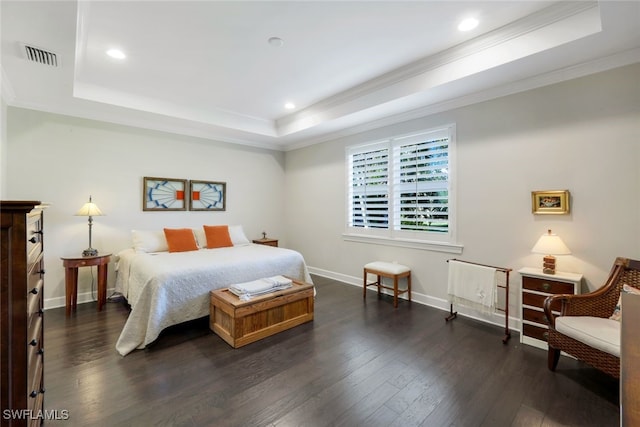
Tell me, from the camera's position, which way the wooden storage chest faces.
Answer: facing the viewer and to the right of the viewer

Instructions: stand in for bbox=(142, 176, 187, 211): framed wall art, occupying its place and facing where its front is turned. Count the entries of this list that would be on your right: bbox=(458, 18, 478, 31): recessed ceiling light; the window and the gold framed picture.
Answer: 0

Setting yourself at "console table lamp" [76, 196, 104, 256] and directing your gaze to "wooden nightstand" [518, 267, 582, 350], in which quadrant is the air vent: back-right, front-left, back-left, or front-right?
front-right

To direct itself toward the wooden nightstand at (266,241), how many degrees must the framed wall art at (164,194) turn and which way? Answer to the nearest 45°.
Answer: approximately 90° to its left

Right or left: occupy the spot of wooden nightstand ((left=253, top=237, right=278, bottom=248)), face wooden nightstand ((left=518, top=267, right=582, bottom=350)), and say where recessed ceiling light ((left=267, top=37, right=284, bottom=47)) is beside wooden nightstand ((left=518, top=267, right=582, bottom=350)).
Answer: right

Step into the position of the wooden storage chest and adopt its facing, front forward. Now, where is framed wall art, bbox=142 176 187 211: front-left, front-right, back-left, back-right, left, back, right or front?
back

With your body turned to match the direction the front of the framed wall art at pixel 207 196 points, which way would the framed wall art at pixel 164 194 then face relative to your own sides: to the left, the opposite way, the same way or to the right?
the same way

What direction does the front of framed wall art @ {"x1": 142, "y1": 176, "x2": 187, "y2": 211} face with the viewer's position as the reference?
facing the viewer

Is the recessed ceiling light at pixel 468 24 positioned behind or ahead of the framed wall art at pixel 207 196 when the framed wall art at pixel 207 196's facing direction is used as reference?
ahead

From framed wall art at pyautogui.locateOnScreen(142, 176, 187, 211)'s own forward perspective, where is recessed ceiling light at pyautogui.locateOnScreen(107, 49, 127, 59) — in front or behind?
in front

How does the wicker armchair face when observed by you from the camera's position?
facing the viewer and to the left of the viewer

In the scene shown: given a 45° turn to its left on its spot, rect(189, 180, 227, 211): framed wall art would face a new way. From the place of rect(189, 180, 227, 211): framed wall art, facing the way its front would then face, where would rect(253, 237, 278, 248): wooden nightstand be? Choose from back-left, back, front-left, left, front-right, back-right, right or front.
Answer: front-left
